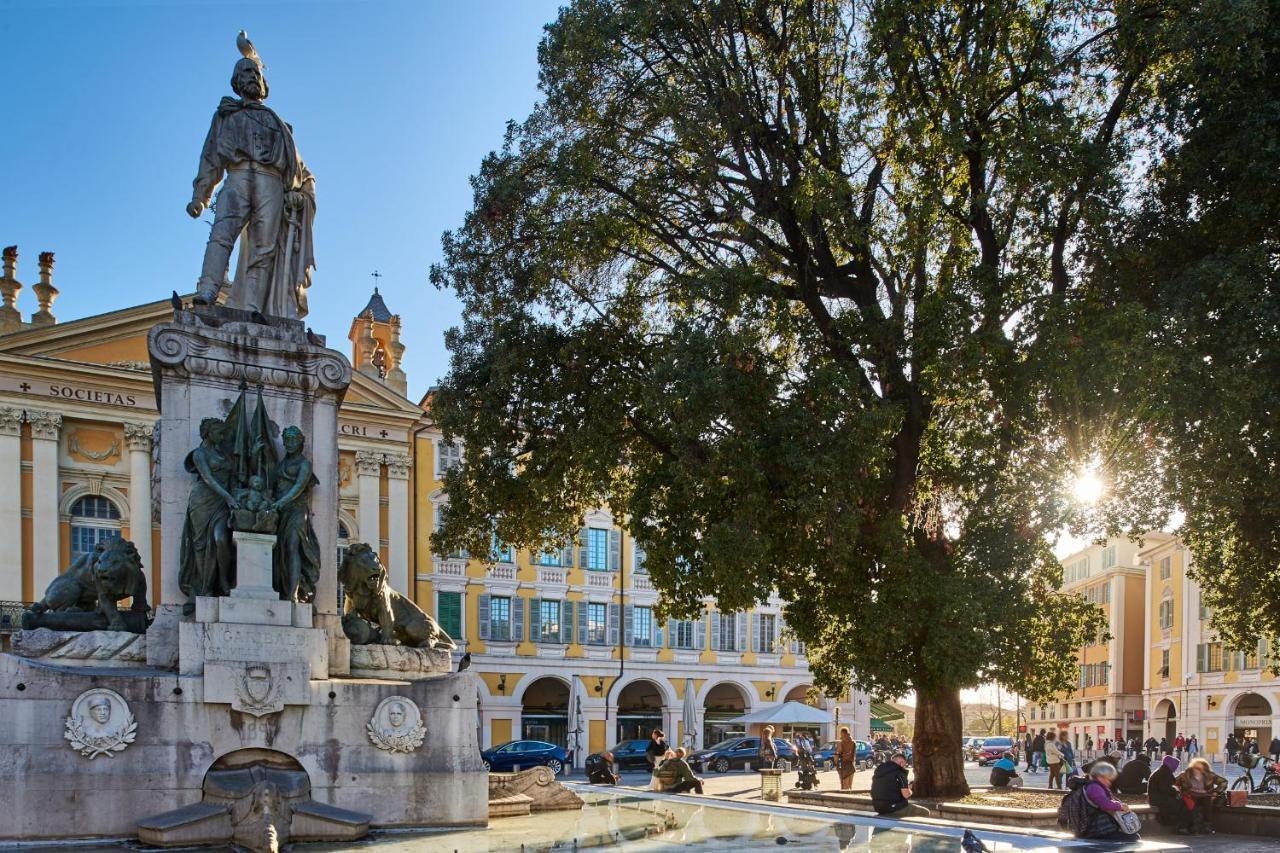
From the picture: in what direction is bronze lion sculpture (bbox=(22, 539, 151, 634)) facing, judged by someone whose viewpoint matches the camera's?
facing the viewer and to the right of the viewer

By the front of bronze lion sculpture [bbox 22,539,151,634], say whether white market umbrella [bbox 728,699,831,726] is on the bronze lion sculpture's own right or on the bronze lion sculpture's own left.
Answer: on the bronze lion sculpture's own left

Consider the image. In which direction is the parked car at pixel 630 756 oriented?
to the viewer's left

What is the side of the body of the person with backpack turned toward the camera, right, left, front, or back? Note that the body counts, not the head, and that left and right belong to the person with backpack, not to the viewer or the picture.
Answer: right

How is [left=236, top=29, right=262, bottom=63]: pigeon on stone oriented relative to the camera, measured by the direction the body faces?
to the viewer's left

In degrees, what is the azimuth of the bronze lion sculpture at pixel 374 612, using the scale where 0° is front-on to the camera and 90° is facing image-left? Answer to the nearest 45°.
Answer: approximately 45°

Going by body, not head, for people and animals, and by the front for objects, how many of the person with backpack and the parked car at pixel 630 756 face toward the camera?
0

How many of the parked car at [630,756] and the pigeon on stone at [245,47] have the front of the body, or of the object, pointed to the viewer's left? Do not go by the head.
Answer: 2

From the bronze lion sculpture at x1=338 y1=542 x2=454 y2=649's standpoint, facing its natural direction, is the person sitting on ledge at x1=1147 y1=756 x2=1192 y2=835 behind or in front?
behind
